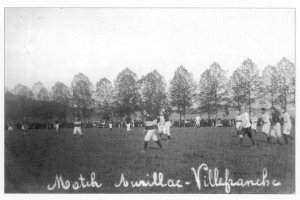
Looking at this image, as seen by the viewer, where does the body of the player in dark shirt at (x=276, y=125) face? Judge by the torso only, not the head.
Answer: to the viewer's left

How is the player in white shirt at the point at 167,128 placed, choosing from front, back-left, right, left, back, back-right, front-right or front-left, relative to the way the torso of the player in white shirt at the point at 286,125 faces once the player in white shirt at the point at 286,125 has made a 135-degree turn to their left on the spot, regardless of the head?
back

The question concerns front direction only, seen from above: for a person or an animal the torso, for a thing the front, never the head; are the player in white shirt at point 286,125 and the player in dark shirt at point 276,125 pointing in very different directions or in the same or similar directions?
same or similar directions

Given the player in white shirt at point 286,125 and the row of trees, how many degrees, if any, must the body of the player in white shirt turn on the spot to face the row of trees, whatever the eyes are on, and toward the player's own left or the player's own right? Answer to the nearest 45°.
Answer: approximately 45° to the player's own right

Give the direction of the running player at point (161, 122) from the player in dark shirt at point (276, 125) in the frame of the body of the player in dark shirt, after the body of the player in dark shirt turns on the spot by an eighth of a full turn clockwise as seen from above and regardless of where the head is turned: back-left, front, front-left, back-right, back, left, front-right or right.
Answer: front

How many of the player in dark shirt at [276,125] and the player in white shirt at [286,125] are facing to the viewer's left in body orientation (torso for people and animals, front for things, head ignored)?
2

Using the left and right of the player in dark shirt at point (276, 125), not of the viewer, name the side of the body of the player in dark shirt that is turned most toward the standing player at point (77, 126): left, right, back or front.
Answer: front

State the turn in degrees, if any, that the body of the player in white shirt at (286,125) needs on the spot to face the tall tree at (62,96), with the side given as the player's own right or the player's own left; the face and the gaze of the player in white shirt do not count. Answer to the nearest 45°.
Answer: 0° — they already face it

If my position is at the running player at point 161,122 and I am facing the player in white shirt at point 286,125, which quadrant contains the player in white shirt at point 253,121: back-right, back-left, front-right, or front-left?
front-left

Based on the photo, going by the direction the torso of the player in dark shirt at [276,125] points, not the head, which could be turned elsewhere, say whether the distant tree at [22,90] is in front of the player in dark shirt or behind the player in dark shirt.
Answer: in front

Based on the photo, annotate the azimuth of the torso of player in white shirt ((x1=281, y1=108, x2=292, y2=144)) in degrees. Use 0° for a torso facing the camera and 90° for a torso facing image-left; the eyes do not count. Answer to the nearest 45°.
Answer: approximately 90°
